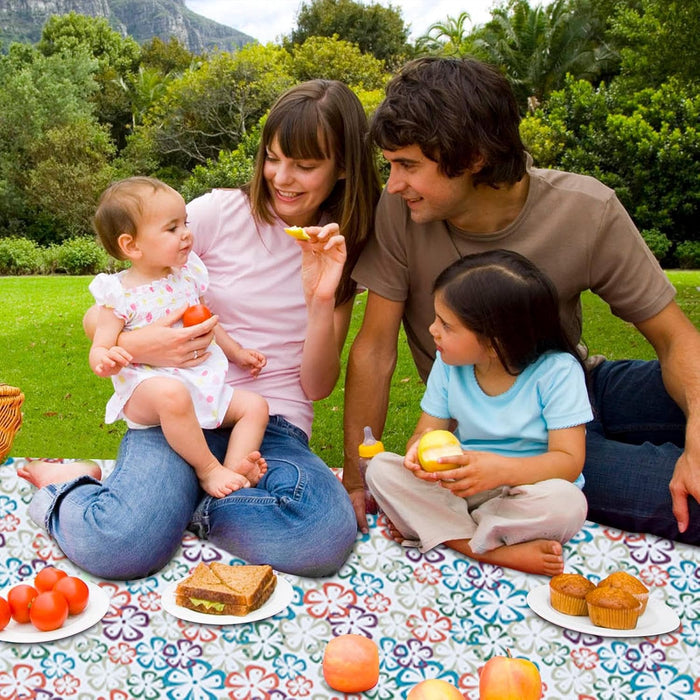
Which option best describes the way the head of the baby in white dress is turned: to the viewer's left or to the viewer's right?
to the viewer's right

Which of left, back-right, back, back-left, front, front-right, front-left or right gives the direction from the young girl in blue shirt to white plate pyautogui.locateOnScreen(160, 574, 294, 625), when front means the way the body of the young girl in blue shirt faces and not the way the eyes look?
front

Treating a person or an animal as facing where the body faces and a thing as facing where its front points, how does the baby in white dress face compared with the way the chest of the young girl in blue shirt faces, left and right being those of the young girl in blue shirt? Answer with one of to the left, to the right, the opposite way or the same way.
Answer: to the left

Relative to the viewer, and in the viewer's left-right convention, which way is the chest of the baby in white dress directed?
facing the viewer and to the right of the viewer

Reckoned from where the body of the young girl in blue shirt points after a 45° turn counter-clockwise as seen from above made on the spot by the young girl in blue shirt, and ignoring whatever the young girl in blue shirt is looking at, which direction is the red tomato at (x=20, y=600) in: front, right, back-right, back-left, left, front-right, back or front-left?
front-right

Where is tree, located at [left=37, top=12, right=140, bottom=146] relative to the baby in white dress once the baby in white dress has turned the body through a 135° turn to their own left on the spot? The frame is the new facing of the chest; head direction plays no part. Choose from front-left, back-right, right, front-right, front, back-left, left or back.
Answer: front

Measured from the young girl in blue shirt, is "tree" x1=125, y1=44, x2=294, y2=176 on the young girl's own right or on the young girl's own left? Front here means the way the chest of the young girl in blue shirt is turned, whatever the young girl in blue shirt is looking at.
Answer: on the young girl's own right

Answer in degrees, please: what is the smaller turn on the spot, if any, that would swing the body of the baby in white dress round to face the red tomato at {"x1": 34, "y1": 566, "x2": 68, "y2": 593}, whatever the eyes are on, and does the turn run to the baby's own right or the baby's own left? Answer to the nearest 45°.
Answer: approximately 45° to the baby's own right

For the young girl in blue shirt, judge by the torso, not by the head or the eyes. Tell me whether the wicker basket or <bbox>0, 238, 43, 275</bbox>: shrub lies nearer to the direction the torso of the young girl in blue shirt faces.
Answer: the wicker basket

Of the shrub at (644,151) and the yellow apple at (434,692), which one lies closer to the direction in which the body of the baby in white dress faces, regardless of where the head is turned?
the yellow apple

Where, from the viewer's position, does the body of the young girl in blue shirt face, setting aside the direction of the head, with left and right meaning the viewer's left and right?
facing the viewer and to the left of the viewer

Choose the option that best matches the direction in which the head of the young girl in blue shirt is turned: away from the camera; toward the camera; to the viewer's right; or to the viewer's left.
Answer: to the viewer's left

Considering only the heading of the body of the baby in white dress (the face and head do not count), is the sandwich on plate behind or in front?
in front

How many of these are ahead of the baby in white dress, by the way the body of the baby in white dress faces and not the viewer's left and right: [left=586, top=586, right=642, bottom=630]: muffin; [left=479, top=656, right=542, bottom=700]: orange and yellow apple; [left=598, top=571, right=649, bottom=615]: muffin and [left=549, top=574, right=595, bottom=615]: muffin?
4

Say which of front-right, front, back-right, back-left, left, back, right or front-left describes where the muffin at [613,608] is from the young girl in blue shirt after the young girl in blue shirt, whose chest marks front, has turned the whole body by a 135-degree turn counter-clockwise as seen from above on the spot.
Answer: front-right

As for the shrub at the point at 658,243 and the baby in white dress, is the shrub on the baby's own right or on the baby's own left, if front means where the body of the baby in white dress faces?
on the baby's own left

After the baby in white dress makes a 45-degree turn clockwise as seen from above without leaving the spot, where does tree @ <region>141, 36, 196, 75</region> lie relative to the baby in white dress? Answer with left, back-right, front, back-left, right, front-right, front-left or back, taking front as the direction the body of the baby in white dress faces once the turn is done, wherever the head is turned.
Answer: back

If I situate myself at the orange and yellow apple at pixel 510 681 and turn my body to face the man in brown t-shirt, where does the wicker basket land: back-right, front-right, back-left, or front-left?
front-left

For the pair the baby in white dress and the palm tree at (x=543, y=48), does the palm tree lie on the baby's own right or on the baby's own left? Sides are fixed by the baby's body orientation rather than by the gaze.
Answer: on the baby's own left

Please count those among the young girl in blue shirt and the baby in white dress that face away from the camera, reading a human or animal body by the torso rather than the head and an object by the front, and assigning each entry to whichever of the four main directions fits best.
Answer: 0
